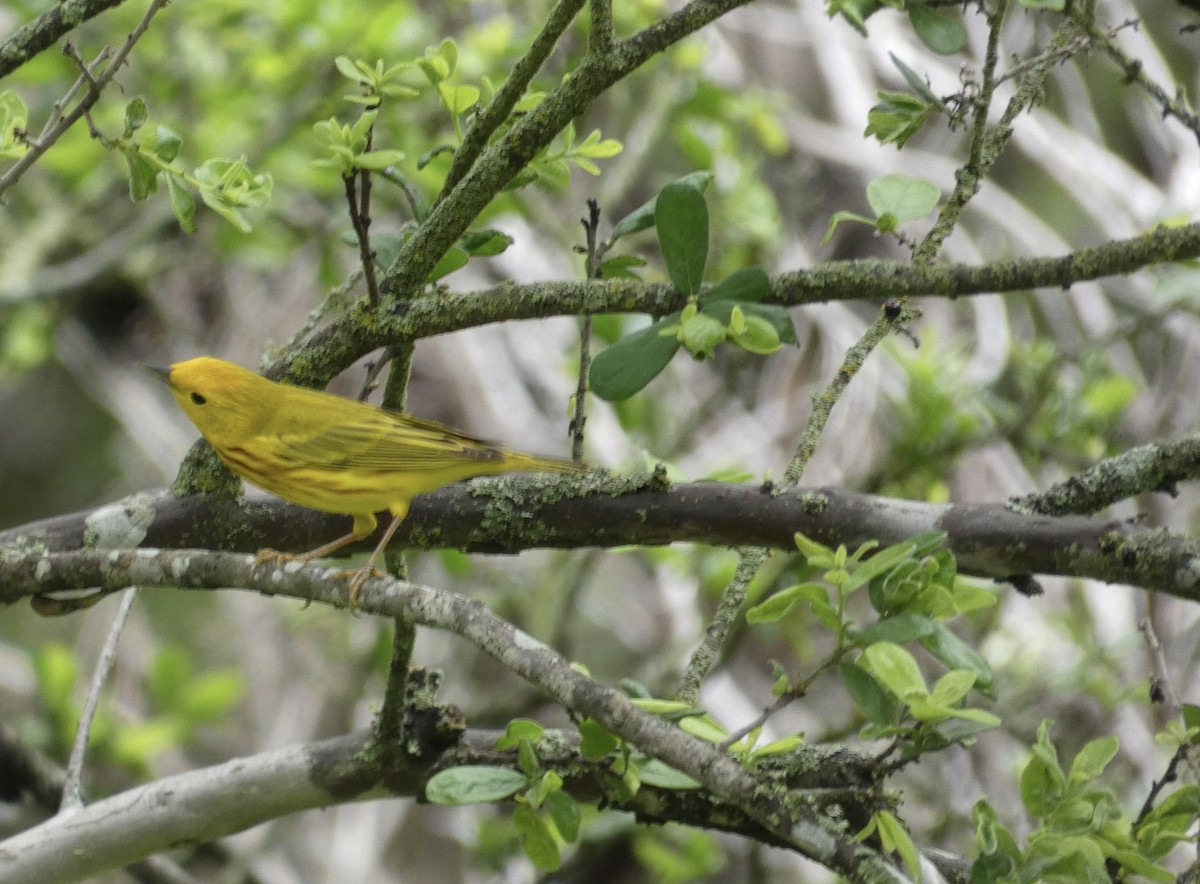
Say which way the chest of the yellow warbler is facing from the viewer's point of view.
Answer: to the viewer's left

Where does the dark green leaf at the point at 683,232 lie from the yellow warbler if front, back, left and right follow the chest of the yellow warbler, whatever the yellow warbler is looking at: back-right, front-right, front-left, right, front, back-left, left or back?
back-left

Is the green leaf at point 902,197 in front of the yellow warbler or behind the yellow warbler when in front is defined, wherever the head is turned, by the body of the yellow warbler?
behind
